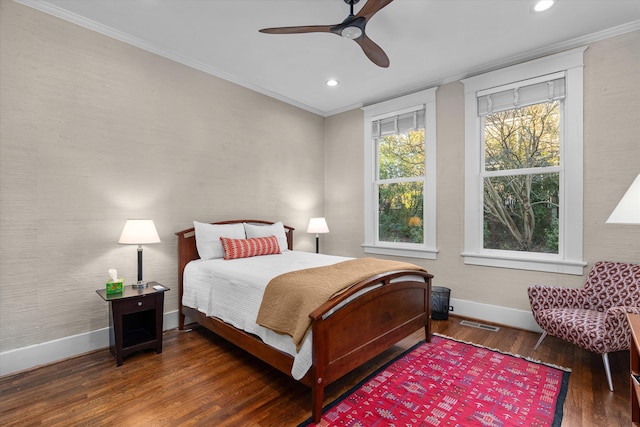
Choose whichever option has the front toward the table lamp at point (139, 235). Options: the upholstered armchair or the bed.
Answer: the upholstered armchair

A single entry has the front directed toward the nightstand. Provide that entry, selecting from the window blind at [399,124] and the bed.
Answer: the window blind

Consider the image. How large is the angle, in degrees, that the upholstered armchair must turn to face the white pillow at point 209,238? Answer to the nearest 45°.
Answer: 0° — it already faces it

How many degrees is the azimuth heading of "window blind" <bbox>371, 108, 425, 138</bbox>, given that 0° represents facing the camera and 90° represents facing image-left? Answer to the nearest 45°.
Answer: approximately 45°

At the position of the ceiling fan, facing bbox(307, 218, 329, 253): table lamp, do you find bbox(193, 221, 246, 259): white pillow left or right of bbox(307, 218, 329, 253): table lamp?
left

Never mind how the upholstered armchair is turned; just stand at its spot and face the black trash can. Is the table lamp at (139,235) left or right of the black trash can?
left
